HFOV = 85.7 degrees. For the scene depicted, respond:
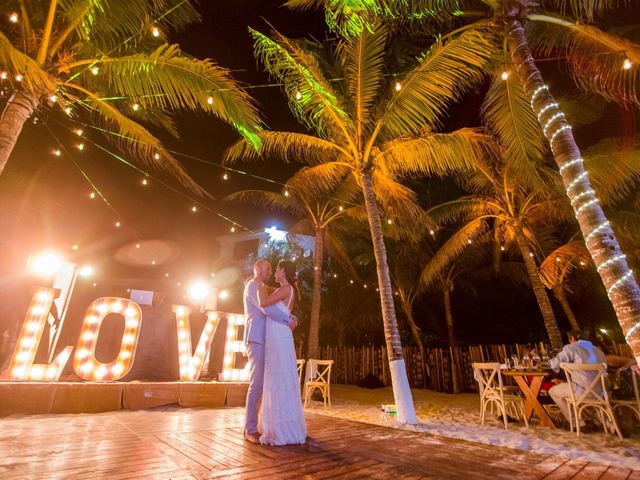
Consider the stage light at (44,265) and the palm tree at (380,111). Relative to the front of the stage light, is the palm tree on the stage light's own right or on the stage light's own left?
on the stage light's own left

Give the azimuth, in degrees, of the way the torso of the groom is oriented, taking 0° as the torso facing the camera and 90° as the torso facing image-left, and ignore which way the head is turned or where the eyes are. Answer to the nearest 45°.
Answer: approximately 270°

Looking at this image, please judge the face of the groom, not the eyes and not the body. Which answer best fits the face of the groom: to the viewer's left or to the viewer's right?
to the viewer's right

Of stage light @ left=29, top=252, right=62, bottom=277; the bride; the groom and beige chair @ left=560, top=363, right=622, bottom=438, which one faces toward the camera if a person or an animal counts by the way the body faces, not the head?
the stage light

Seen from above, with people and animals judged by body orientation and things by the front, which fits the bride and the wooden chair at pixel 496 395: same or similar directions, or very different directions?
very different directions

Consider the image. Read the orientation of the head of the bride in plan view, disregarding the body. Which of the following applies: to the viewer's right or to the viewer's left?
to the viewer's left

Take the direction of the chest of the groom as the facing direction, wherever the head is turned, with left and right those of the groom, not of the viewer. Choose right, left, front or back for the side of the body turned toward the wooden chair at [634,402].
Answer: front

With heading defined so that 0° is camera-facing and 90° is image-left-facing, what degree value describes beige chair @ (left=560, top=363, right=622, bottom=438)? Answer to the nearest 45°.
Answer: approximately 135°

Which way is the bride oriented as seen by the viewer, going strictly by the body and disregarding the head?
to the viewer's left

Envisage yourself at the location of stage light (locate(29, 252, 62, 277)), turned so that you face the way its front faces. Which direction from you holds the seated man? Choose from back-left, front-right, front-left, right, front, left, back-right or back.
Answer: front-left

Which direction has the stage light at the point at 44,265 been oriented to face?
toward the camera
